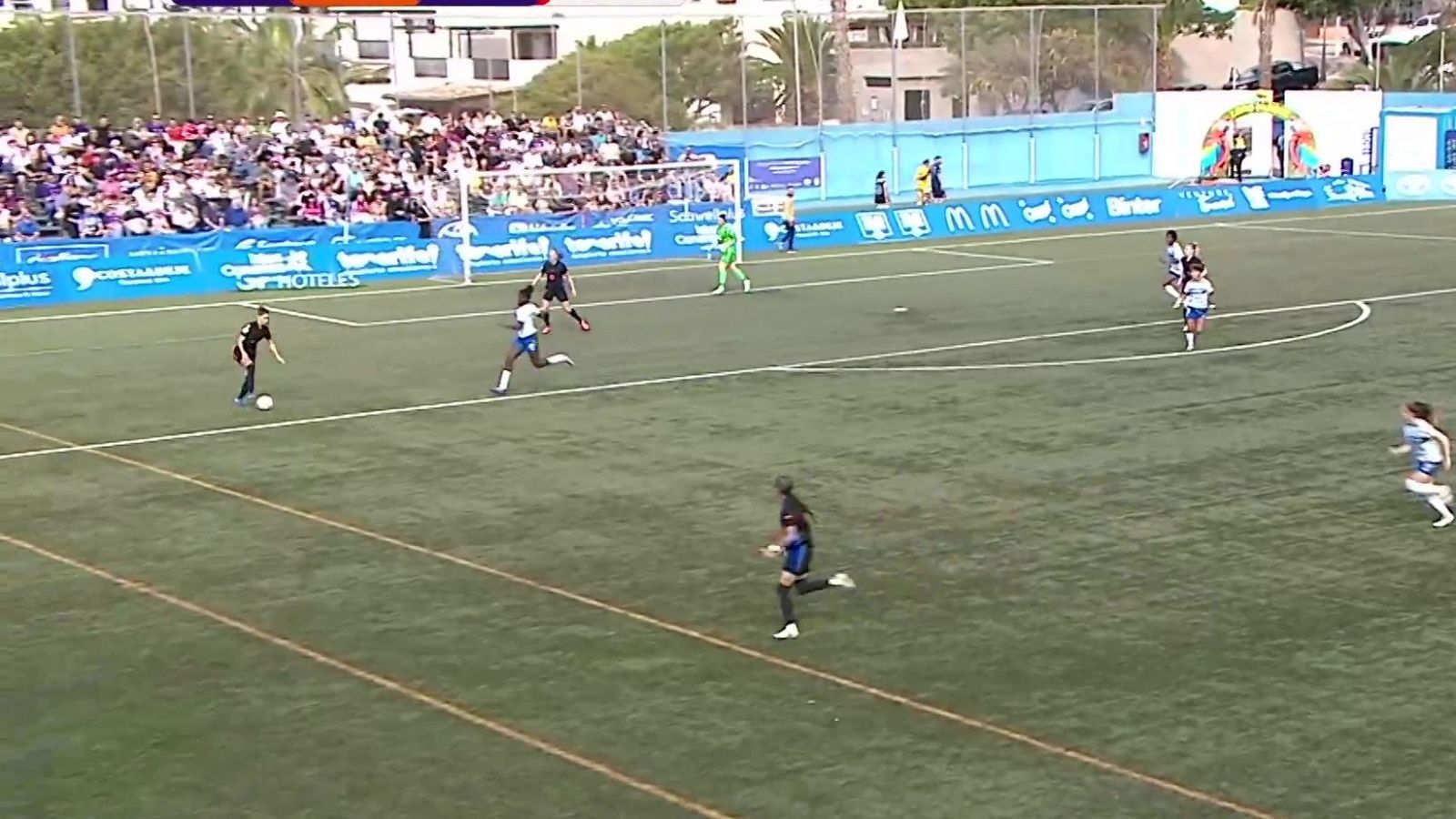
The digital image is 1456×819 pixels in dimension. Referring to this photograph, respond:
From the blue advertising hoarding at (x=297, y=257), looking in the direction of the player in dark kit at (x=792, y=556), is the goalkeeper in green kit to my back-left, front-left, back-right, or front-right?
front-left

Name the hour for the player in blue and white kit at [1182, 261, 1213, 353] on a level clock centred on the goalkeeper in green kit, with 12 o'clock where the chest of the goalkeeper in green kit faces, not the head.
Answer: The player in blue and white kit is roughly at 8 o'clock from the goalkeeper in green kit.

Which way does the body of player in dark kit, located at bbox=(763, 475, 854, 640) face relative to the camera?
to the viewer's left

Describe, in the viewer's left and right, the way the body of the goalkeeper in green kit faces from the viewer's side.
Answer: facing to the left of the viewer

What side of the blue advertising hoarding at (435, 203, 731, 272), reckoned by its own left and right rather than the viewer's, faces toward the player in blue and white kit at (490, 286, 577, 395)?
front

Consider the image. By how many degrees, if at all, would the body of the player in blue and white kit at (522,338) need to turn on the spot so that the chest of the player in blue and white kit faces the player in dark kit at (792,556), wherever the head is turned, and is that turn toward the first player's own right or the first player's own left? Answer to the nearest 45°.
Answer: approximately 90° to the first player's own left

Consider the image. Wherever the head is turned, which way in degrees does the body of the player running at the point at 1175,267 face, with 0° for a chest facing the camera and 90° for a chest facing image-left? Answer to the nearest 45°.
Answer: approximately 90°

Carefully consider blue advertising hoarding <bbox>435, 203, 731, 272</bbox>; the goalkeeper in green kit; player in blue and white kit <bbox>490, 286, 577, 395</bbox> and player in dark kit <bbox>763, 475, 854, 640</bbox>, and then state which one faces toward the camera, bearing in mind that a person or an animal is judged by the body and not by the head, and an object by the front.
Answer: the blue advertising hoarding

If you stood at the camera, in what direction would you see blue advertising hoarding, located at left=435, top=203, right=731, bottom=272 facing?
facing the viewer

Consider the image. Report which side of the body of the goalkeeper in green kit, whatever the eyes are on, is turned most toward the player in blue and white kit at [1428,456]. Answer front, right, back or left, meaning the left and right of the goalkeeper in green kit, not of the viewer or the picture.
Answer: left

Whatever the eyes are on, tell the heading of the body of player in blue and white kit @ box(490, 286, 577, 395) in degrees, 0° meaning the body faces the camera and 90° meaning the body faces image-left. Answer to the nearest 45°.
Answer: approximately 90°
